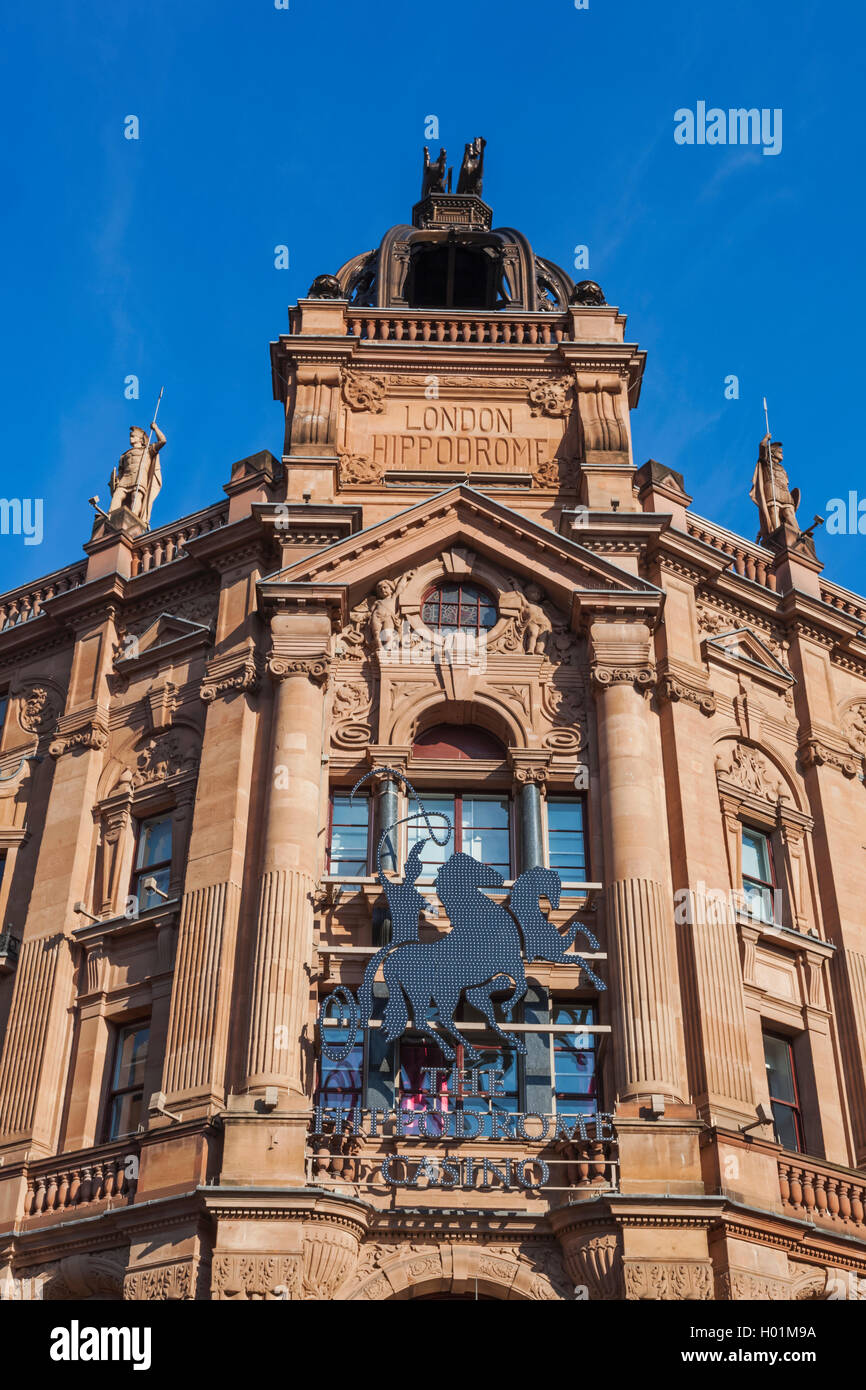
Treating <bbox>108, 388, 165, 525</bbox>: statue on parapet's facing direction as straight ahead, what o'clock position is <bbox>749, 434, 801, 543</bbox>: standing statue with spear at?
The standing statue with spear is roughly at 8 o'clock from the statue on parapet.

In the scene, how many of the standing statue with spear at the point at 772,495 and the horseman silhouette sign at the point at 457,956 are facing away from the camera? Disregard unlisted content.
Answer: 0

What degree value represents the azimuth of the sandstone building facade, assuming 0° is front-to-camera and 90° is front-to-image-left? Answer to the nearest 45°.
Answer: approximately 0°

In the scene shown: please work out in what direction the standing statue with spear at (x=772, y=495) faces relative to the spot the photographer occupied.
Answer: facing the viewer and to the right of the viewer

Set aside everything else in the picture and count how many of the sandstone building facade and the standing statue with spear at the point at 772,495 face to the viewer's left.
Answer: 0

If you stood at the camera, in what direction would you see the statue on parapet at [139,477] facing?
facing the viewer and to the left of the viewer
